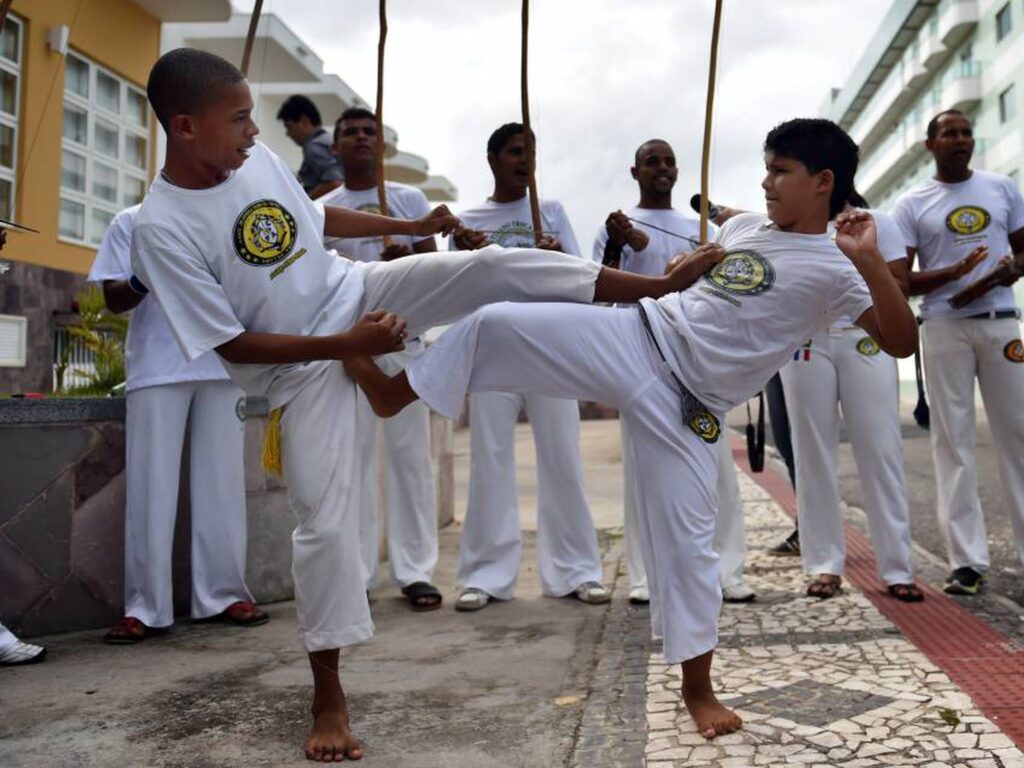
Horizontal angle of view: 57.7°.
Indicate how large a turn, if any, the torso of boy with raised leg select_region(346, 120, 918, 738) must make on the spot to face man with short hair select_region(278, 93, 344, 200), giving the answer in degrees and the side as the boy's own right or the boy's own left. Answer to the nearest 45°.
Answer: approximately 90° to the boy's own right

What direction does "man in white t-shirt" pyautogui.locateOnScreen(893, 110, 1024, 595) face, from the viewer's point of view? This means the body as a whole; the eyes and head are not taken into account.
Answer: toward the camera

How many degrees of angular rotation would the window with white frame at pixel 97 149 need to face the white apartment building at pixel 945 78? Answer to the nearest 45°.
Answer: approximately 90° to its left

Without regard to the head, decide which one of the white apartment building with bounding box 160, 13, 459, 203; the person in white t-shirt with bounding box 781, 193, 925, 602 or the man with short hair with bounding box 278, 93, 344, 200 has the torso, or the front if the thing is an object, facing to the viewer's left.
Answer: the man with short hair

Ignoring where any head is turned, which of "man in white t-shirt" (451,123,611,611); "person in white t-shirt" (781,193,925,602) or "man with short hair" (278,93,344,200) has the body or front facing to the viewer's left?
the man with short hair

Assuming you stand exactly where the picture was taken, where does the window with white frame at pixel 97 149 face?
facing the viewer and to the right of the viewer

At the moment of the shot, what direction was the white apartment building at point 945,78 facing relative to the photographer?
facing the viewer and to the left of the viewer

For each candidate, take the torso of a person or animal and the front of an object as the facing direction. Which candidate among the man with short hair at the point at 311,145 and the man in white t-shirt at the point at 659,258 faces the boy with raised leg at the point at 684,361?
the man in white t-shirt

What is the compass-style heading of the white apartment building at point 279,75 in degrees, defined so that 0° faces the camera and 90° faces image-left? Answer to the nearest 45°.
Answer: approximately 315°

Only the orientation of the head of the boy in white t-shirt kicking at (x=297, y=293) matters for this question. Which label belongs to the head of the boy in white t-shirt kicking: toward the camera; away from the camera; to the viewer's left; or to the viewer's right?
to the viewer's right

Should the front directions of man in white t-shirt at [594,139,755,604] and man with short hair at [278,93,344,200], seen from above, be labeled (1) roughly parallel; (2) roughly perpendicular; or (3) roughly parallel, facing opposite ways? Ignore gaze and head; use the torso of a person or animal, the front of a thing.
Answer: roughly perpendicular

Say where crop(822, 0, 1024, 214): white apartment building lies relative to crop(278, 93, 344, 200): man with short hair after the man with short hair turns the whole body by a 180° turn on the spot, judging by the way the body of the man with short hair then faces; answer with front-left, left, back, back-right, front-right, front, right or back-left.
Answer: front-left

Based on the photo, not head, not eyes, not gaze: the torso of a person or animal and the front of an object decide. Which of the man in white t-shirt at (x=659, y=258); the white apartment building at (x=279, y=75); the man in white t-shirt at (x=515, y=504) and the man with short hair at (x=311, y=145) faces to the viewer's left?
the man with short hair
